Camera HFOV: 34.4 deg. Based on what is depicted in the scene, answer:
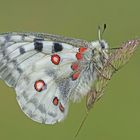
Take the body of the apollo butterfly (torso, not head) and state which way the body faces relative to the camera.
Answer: to the viewer's right
